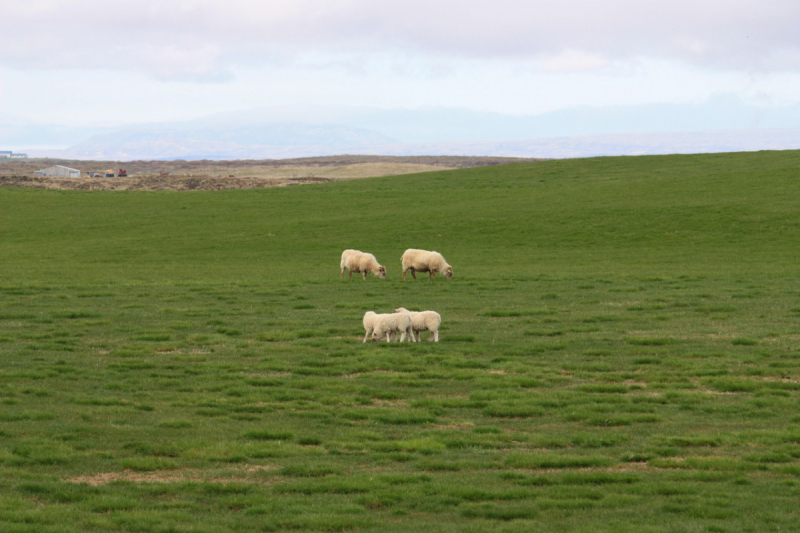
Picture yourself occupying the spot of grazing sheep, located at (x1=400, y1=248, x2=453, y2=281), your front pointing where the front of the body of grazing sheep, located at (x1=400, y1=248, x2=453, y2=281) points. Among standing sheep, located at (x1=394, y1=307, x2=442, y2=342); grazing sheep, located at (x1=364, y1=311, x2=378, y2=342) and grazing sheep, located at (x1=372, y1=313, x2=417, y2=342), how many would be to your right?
3

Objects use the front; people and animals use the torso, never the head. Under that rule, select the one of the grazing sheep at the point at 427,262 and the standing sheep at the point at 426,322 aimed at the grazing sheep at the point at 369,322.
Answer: the standing sheep at the point at 426,322

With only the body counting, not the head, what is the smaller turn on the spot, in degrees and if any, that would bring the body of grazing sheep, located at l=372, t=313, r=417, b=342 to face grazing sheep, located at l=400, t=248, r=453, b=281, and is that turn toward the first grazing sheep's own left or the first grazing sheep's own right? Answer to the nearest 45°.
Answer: approximately 90° to the first grazing sheep's own right

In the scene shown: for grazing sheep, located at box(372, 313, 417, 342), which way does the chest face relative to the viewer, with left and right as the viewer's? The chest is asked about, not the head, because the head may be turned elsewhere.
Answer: facing to the left of the viewer

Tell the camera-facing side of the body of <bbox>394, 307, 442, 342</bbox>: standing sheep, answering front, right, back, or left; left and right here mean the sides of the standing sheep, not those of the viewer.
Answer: left

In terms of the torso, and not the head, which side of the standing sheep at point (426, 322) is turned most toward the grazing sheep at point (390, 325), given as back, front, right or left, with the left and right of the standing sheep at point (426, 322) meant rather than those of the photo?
front

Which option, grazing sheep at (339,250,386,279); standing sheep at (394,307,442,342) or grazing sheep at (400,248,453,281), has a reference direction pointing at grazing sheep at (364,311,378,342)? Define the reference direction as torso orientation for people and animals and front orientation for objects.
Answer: standing sheep at (394,307,442,342)

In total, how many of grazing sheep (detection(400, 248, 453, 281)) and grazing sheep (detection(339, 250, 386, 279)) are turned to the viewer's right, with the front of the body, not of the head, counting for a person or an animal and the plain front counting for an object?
2

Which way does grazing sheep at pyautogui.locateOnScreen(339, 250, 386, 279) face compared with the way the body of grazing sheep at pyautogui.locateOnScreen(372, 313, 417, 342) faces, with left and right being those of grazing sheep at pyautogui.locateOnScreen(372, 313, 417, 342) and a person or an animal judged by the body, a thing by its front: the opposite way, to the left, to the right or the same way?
the opposite way

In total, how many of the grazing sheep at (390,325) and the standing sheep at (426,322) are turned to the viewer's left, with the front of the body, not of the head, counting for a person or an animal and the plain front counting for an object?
2

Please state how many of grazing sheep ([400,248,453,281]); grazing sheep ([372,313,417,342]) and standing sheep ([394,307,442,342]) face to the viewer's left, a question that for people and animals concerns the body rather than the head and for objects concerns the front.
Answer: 2

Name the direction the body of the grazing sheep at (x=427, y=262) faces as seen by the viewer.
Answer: to the viewer's right

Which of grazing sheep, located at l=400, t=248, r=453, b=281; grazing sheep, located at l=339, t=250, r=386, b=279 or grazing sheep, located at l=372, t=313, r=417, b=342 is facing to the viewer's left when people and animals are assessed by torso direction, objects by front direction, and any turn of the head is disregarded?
grazing sheep, located at l=372, t=313, r=417, b=342

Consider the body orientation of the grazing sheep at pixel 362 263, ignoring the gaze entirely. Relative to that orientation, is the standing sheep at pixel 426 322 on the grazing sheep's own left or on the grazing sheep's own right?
on the grazing sheep's own right

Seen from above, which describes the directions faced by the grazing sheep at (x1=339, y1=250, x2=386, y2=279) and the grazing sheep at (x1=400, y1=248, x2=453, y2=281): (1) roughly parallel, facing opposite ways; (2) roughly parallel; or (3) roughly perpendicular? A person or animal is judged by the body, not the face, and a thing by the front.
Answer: roughly parallel

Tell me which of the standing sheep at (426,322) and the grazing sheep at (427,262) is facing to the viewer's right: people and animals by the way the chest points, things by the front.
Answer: the grazing sheep at (427,262)

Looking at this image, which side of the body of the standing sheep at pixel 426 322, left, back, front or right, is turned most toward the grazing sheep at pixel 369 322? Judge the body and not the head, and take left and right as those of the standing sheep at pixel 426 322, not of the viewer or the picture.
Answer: front

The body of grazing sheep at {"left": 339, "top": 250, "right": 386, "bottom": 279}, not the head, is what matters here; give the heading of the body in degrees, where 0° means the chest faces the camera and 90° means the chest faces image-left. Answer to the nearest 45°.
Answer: approximately 270°
